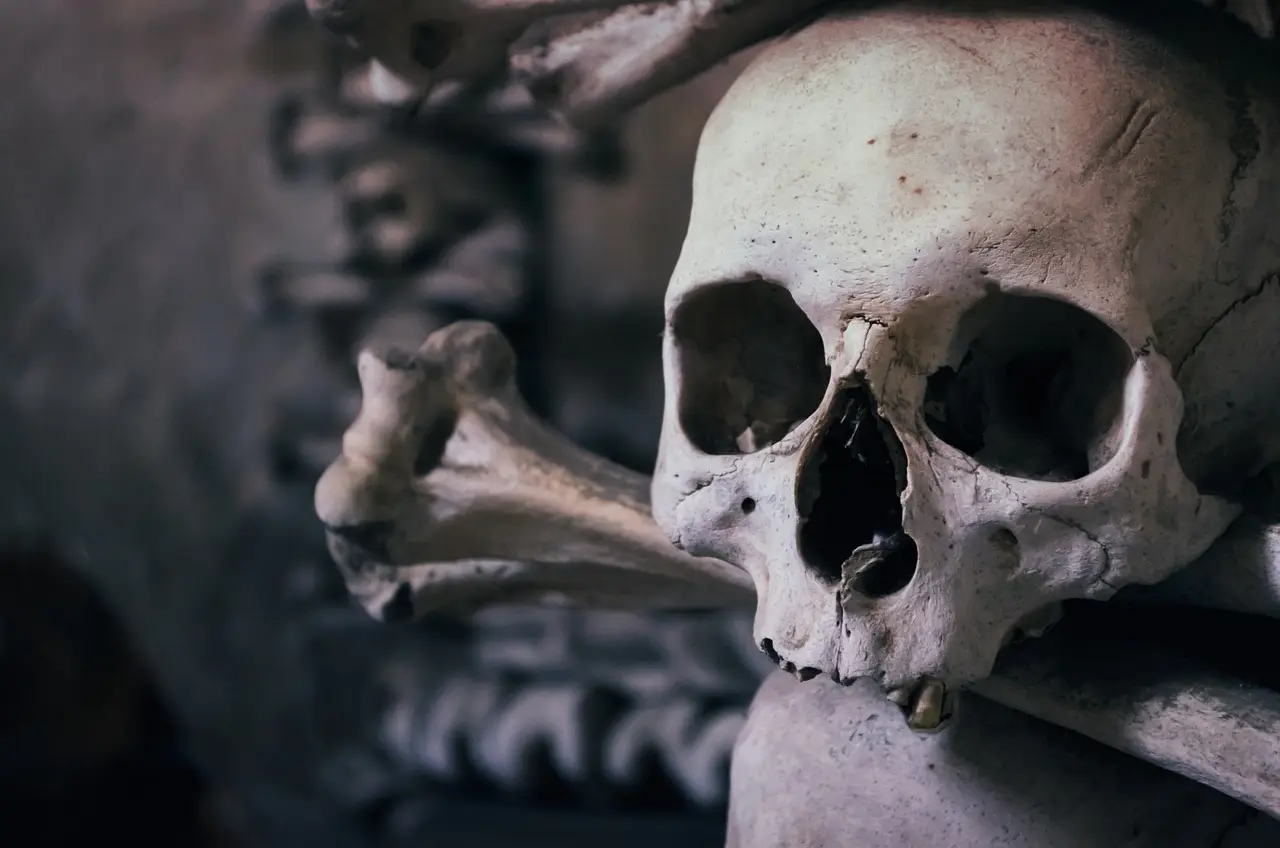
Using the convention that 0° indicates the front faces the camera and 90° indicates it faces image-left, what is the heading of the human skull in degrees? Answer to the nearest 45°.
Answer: approximately 45°
